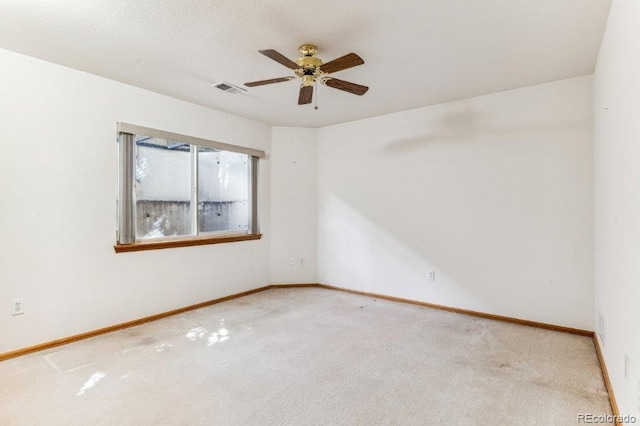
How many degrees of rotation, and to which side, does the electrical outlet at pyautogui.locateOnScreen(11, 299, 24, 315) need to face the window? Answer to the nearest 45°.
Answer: approximately 90° to its left

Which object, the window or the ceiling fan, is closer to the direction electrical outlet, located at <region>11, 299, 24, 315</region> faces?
the ceiling fan

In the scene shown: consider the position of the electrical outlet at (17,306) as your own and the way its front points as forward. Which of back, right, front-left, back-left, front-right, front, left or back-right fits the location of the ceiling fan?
front-left
